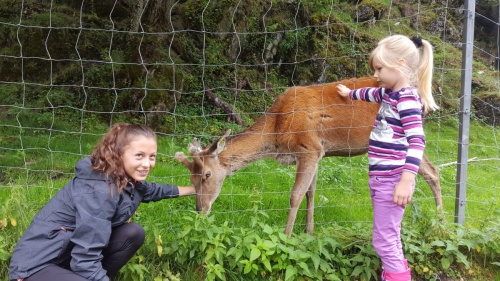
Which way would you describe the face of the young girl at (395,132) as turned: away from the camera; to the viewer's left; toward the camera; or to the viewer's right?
to the viewer's left

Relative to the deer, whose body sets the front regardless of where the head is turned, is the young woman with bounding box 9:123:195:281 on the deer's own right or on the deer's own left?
on the deer's own left

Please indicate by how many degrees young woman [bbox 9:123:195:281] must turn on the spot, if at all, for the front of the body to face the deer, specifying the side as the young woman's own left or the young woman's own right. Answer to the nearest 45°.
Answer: approximately 45° to the young woman's own left

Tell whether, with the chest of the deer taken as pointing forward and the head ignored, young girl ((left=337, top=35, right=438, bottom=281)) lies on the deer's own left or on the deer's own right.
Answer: on the deer's own left

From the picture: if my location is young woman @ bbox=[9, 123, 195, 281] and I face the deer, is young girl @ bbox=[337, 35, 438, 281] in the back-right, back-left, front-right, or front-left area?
front-right

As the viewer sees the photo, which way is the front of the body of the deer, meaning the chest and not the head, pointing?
to the viewer's left

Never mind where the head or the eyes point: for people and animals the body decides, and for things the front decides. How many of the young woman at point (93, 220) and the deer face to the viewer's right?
1

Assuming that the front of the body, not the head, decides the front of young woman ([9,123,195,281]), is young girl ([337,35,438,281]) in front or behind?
in front
